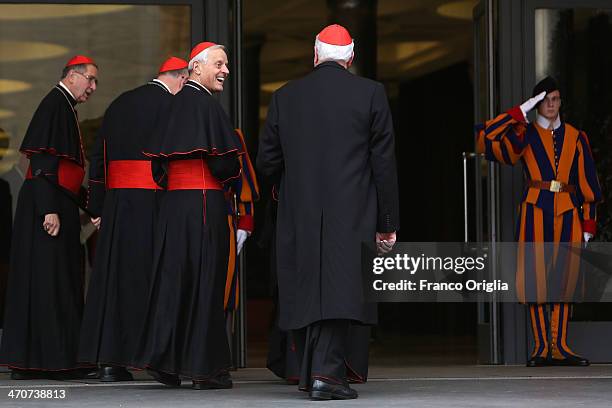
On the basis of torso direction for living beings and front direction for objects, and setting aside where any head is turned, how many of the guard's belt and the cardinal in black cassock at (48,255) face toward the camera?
1

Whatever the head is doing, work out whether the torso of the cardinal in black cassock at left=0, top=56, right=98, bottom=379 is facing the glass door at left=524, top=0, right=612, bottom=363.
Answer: yes

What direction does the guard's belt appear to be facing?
toward the camera

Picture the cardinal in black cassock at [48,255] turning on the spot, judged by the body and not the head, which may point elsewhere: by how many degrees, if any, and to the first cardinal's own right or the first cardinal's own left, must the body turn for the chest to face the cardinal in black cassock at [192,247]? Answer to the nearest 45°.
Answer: approximately 45° to the first cardinal's own right

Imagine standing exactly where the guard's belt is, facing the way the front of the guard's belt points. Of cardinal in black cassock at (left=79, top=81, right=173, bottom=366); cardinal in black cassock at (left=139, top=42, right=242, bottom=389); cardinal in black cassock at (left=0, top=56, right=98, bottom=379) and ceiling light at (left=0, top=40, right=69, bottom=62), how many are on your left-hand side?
0

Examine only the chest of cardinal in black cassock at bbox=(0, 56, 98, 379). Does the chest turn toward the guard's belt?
yes

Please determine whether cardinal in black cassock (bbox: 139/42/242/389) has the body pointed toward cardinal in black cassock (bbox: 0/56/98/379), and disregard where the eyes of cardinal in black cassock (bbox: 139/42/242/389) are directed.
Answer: no

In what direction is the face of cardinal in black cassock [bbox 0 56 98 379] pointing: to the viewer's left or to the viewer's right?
to the viewer's right

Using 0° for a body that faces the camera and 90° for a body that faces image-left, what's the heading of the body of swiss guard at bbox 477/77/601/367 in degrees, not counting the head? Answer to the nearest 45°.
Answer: approximately 0°

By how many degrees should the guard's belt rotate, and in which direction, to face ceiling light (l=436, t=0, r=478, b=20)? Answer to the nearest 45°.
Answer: approximately 180°

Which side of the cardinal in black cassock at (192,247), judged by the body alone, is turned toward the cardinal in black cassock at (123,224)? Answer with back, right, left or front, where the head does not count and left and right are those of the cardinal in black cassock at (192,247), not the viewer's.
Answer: left

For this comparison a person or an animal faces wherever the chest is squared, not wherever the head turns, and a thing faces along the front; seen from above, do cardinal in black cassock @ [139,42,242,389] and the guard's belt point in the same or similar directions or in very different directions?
very different directions

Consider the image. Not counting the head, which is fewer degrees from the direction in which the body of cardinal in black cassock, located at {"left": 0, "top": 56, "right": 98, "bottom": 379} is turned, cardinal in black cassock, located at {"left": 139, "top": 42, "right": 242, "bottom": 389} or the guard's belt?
the guard's belt

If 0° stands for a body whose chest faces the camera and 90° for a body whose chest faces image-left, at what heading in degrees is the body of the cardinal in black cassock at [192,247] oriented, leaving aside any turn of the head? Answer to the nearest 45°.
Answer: approximately 225°

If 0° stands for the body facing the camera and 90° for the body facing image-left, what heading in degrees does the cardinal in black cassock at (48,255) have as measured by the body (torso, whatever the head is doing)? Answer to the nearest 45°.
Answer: approximately 270°

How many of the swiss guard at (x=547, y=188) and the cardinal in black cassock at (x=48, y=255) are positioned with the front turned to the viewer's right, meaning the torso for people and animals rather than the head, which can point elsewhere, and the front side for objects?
1
